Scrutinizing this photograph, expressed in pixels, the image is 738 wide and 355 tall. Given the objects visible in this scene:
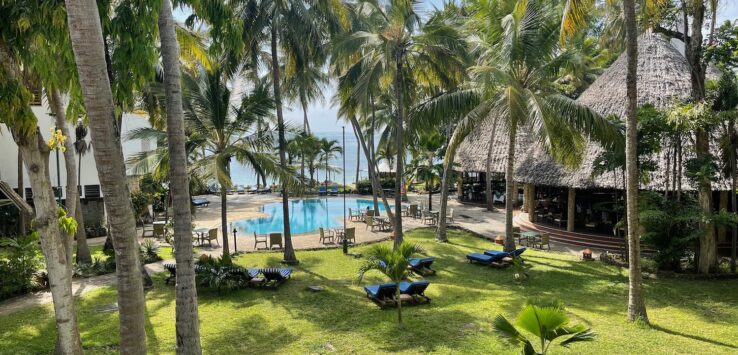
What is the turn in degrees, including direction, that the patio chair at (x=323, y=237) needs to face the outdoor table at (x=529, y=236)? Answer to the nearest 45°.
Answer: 0° — it already faces it

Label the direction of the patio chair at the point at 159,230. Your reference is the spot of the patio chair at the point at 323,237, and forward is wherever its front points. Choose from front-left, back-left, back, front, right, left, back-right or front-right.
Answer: back

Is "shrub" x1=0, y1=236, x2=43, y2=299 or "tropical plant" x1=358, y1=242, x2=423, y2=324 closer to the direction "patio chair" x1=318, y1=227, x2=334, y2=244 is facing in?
the tropical plant

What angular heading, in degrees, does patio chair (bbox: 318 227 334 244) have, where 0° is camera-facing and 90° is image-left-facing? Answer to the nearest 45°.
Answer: approximately 270°

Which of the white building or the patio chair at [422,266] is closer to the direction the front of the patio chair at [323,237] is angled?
the patio chair

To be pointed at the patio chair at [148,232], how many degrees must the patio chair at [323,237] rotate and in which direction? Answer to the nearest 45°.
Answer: approximately 180°

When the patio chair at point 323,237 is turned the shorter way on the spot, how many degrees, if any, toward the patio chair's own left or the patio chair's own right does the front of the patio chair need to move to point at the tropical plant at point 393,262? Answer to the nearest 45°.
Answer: approximately 90° to the patio chair's own right

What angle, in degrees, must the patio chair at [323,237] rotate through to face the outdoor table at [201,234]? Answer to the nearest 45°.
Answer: approximately 180°
